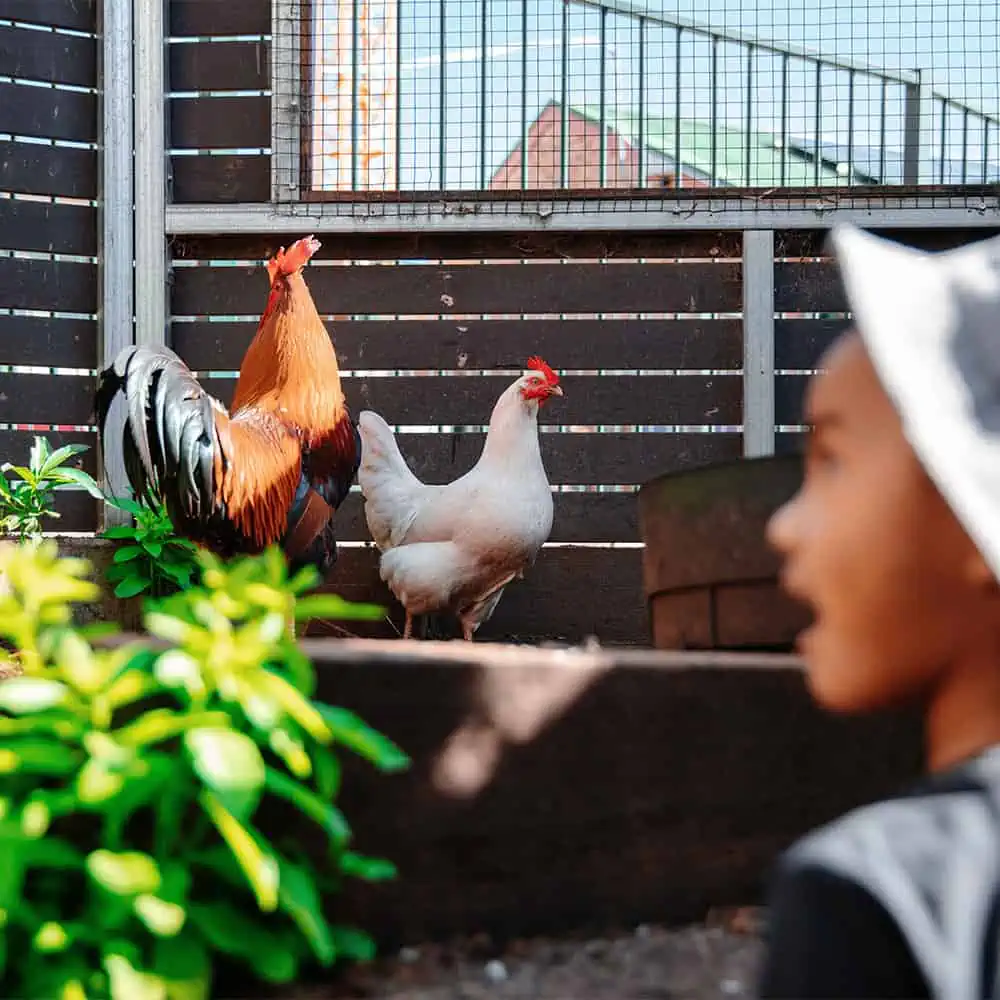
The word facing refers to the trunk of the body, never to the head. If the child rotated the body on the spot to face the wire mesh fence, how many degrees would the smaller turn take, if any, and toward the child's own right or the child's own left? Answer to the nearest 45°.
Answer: approximately 90° to the child's own right

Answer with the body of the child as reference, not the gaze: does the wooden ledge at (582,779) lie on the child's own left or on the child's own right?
on the child's own right

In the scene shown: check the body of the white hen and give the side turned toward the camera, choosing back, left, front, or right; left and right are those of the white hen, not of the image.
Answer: right

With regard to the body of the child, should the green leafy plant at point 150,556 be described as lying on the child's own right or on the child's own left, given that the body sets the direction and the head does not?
on the child's own right

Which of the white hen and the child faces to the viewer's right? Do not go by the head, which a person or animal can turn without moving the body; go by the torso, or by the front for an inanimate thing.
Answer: the white hen

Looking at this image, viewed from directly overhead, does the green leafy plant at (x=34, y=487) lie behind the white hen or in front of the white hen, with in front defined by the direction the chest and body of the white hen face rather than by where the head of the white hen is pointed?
behind

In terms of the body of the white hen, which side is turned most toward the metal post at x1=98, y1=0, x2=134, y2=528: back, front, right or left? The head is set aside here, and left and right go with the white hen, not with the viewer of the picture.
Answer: back

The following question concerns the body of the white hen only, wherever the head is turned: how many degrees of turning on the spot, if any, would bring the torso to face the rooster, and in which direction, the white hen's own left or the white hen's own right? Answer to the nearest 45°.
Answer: approximately 135° to the white hen's own right

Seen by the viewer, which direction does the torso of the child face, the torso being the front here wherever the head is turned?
to the viewer's left

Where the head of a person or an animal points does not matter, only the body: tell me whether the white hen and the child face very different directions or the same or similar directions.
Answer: very different directions
